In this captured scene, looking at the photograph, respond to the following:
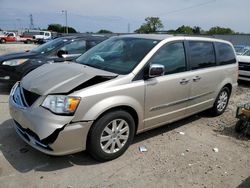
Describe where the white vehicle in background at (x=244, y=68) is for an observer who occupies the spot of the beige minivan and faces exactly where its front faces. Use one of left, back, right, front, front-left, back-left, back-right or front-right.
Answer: back

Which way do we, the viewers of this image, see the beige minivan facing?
facing the viewer and to the left of the viewer

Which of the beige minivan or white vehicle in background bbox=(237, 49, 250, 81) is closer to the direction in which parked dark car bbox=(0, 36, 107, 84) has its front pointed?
the beige minivan

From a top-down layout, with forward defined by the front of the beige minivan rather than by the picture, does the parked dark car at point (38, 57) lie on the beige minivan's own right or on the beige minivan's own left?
on the beige minivan's own right

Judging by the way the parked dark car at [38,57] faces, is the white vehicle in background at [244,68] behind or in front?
behind

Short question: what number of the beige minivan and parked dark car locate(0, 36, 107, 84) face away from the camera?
0
